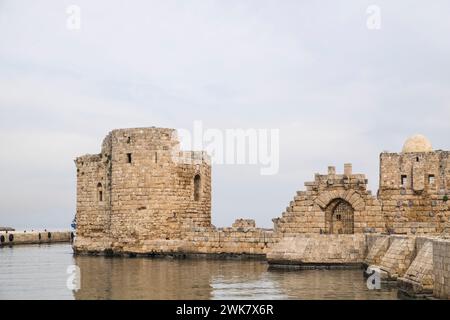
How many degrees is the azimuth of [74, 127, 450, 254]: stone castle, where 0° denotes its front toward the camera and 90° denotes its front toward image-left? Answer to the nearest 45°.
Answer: approximately 0°

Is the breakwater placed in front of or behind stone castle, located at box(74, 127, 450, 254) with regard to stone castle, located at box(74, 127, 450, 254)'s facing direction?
behind
